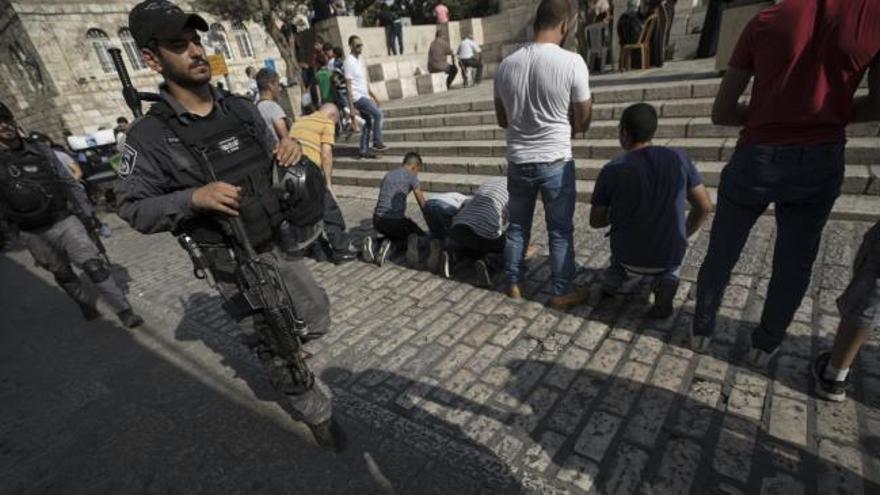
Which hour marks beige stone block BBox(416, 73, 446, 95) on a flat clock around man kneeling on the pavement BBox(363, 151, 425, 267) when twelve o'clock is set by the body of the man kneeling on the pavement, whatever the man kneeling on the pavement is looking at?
The beige stone block is roughly at 11 o'clock from the man kneeling on the pavement.

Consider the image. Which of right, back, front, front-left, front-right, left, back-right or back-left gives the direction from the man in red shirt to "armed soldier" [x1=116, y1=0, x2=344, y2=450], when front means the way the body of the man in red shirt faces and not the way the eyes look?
back-left

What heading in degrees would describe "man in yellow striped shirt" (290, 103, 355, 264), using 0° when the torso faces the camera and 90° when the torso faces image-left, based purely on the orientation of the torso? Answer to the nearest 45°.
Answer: approximately 270°

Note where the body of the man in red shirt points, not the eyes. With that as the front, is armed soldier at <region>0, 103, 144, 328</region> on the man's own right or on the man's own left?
on the man's own left

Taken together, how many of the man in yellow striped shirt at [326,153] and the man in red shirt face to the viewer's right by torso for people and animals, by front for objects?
1

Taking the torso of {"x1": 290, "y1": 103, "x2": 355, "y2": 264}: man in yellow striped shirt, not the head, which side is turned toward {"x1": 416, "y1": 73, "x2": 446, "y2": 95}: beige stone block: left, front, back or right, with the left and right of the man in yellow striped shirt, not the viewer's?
left

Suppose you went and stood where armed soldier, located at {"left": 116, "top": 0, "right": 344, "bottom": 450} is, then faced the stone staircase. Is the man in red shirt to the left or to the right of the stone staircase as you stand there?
right

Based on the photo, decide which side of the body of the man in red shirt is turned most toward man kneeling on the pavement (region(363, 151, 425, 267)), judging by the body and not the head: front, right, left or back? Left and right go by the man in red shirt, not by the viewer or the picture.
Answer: left

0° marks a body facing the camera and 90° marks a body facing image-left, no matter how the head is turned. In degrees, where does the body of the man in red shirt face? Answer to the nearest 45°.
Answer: approximately 180°

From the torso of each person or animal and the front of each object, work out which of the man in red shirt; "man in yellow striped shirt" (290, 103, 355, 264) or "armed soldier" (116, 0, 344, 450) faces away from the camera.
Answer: the man in red shirt

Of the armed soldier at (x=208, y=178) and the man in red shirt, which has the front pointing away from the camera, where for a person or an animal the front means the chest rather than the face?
the man in red shirt
